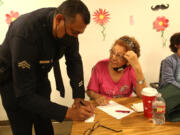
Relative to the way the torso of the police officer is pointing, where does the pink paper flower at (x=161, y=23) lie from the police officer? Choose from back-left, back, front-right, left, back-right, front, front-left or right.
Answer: left

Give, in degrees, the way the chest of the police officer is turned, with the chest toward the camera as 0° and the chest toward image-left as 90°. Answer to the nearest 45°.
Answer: approximately 315°
